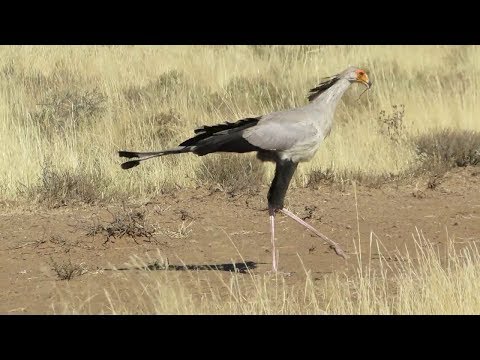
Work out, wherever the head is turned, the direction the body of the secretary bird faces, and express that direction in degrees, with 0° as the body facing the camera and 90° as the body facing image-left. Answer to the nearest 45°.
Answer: approximately 270°
